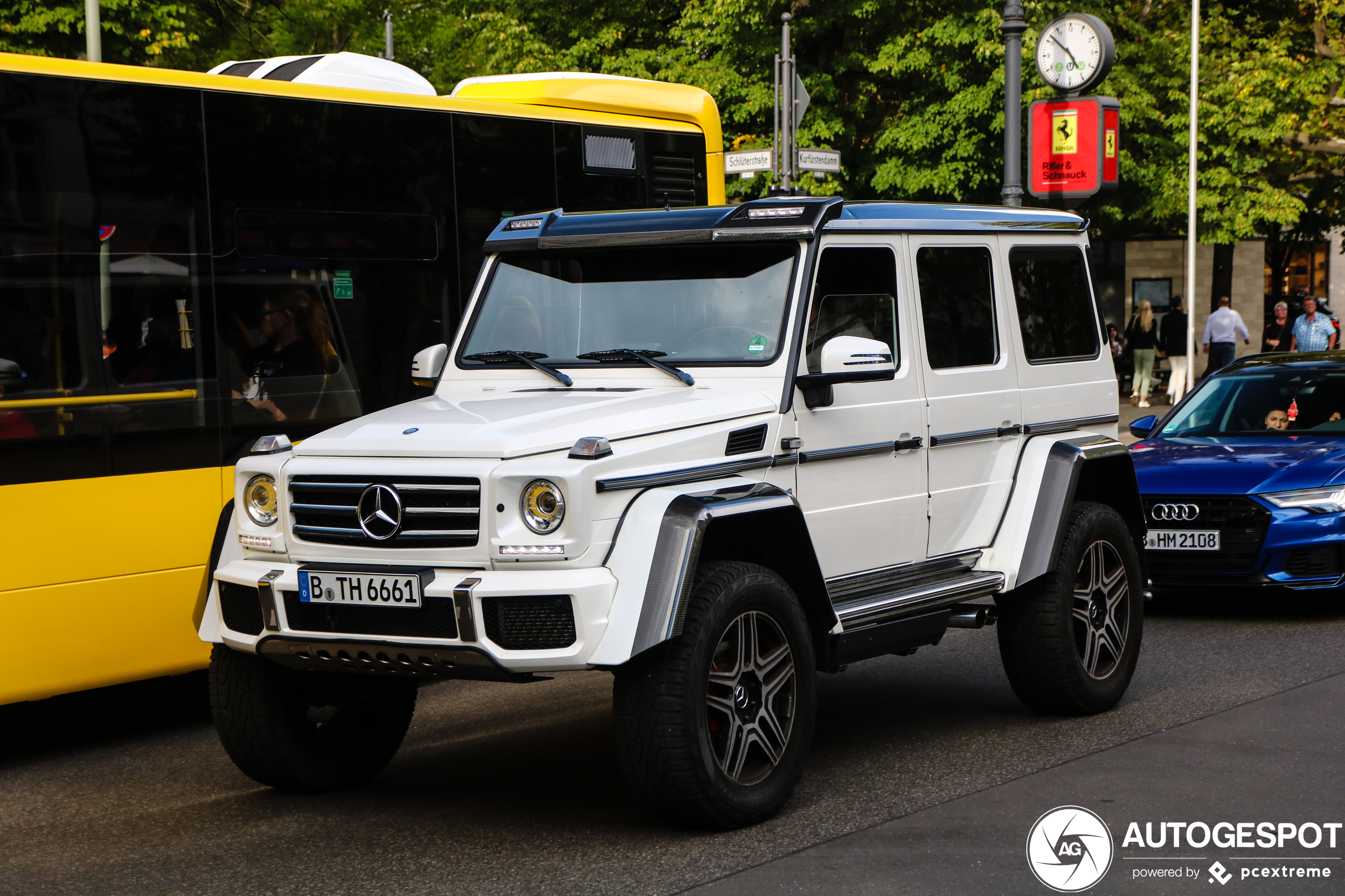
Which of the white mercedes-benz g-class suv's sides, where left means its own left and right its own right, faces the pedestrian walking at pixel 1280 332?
back

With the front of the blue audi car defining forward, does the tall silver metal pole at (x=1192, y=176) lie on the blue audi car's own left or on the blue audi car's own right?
on the blue audi car's own right

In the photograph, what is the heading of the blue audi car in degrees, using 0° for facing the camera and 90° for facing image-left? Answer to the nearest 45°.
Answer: approximately 45°

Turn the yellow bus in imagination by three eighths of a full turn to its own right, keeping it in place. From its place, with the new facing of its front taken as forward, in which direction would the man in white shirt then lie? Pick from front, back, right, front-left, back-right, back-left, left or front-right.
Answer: front-right

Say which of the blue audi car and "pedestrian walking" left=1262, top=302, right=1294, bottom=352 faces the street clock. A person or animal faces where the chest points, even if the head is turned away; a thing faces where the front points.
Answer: the pedestrian walking

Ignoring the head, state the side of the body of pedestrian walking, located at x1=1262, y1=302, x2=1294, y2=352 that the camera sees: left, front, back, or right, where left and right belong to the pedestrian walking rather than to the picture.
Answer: front
